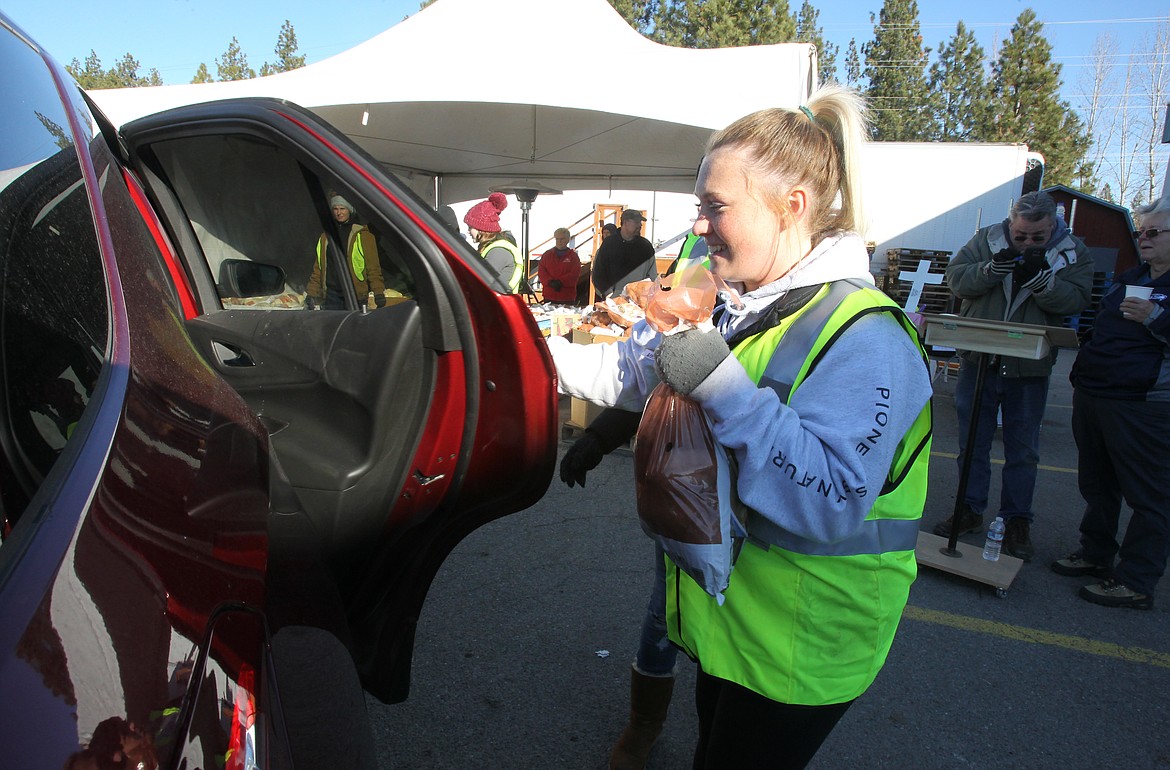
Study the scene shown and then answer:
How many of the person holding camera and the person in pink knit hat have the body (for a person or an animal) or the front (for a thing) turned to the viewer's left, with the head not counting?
1

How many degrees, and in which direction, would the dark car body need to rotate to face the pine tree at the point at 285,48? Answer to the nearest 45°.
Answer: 0° — it already faces it

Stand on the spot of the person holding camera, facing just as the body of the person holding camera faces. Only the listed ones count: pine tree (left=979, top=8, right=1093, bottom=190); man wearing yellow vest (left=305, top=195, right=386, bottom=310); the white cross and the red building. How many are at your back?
3

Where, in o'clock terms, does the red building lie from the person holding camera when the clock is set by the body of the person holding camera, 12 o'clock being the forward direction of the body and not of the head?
The red building is roughly at 6 o'clock from the person holding camera.

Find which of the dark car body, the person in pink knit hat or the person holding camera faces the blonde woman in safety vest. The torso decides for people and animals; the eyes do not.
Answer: the person holding camera

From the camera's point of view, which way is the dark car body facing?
away from the camera

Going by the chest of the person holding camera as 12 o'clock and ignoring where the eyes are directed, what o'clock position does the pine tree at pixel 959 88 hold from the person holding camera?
The pine tree is roughly at 6 o'clock from the person holding camera.

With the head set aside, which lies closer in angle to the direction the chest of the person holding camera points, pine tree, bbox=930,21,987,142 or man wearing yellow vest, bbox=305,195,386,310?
the man wearing yellow vest

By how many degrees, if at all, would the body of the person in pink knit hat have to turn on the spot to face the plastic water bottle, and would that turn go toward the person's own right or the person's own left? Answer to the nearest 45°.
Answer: approximately 135° to the person's own left

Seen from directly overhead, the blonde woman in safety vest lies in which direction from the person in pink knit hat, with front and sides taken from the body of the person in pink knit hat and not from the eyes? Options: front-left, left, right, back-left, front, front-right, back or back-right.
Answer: left

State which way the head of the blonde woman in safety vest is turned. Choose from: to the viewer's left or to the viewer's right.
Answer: to the viewer's left

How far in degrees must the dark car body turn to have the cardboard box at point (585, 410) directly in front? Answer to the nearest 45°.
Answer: approximately 45° to its right

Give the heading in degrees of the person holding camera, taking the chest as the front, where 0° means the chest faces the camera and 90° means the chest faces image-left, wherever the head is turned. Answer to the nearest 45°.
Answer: approximately 0°
